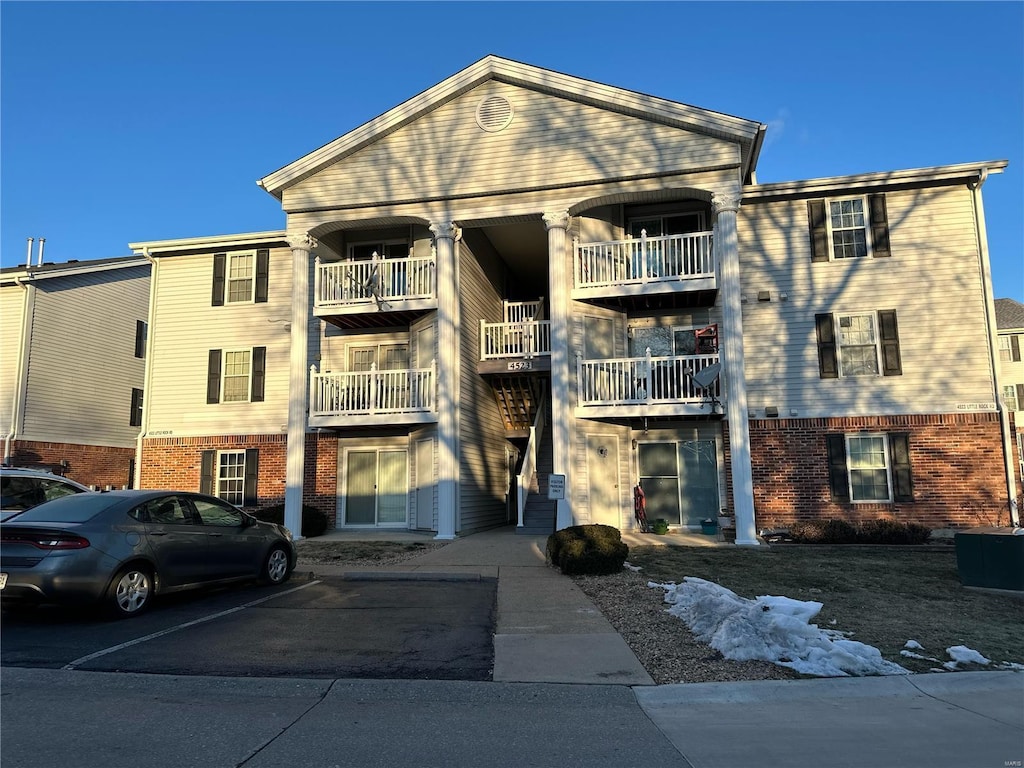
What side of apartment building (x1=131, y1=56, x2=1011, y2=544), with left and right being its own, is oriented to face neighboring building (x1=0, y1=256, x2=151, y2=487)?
right

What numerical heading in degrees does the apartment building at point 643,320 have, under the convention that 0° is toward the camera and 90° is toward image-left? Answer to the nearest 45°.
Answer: approximately 0°

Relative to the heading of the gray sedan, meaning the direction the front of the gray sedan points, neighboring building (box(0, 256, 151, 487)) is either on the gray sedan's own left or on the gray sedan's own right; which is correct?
on the gray sedan's own left

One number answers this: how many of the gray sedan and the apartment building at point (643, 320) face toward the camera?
1

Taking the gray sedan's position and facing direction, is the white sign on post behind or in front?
in front

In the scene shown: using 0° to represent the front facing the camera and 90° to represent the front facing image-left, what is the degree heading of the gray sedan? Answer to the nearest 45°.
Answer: approximately 225°

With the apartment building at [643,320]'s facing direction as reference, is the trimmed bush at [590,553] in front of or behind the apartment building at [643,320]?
in front

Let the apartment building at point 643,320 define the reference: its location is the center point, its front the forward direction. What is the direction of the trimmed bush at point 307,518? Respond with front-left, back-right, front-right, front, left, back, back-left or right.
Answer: right

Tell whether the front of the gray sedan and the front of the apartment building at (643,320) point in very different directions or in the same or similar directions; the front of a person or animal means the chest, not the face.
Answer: very different directions

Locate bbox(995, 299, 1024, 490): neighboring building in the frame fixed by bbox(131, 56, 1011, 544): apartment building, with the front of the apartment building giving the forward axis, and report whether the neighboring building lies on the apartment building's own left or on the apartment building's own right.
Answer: on the apartment building's own left
